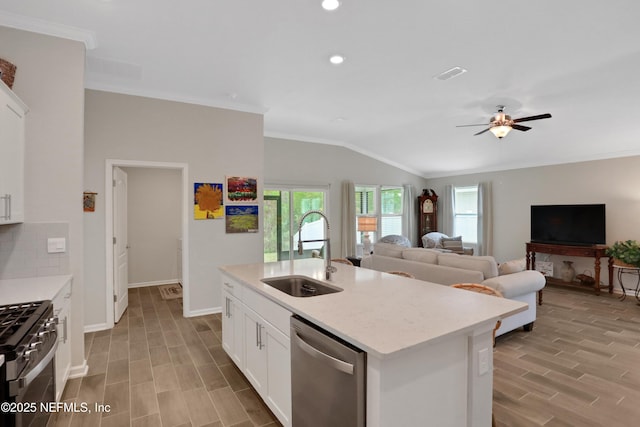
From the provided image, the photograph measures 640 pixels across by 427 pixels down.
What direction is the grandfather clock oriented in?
toward the camera

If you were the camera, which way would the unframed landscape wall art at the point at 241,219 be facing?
facing the viewer

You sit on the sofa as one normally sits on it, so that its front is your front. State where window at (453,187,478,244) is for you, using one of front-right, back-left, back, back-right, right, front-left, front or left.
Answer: front-left

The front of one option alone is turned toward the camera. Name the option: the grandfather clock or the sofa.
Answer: the grandfather clock

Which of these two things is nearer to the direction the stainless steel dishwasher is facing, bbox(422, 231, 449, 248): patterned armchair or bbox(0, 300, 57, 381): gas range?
the gas range

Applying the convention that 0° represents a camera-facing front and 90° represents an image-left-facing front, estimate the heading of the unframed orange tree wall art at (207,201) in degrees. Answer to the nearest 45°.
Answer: approximately 0°

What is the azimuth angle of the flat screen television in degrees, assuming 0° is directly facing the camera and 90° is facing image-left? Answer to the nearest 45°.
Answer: approximately 0°

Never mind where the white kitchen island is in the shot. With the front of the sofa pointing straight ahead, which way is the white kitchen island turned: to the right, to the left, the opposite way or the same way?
the opposite way

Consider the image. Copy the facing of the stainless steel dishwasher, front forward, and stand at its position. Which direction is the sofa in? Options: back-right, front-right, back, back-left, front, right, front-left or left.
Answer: back

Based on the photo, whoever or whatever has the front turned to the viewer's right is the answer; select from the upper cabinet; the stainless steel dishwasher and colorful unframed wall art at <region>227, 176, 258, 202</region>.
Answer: the upper cabinet

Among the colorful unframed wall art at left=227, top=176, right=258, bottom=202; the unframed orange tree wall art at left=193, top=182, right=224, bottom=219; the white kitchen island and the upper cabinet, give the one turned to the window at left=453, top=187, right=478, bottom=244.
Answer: the upper cabinet

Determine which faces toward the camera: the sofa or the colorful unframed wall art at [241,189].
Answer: the colorful unframed wall art

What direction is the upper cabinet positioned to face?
to the viewer's right

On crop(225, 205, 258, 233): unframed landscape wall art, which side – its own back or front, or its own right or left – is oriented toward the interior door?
right

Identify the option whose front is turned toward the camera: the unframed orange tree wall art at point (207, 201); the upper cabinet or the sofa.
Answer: the unframed orange tree wall art

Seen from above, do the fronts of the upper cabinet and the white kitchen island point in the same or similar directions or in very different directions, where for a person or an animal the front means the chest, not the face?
very different directions

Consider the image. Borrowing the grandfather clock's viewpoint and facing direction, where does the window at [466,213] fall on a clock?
The window is roughly at 9 o'clock from the grandfather clock.

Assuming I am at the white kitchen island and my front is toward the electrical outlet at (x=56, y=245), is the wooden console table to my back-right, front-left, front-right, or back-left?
back-right
